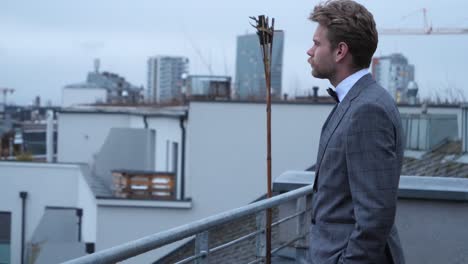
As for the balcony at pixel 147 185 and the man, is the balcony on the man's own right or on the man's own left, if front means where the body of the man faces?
on the man's own right

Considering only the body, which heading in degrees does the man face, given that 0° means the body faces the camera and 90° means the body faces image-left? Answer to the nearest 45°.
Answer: approximately 90°

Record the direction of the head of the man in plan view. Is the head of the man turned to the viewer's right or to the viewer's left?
to the viewer's left
